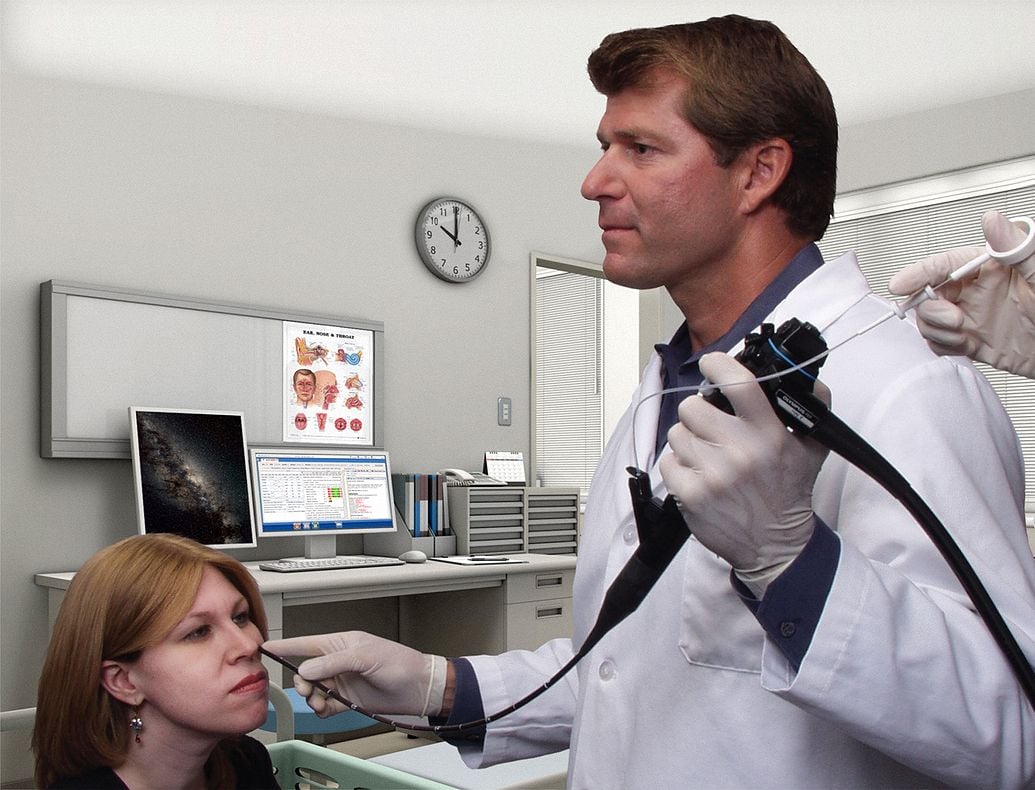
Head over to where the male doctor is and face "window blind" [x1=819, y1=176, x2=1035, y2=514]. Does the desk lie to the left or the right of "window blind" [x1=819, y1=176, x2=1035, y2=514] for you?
left

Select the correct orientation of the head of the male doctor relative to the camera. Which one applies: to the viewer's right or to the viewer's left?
to the viewer's left

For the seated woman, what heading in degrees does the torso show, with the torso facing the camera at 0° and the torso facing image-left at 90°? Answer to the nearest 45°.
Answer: approximately 315°

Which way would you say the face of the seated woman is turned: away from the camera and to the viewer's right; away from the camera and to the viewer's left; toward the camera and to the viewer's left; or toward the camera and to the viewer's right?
toward the camera and to the viewer's right

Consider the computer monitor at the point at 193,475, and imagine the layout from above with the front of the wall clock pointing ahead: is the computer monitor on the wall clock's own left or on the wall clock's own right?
on the wall clock's own right

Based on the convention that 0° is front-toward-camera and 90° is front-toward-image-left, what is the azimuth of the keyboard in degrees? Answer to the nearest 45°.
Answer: approximately 315°

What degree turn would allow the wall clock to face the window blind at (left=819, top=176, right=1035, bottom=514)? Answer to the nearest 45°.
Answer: approximately 45° to its left

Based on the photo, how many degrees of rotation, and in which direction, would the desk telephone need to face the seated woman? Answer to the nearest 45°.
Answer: approximately 45° to its right
